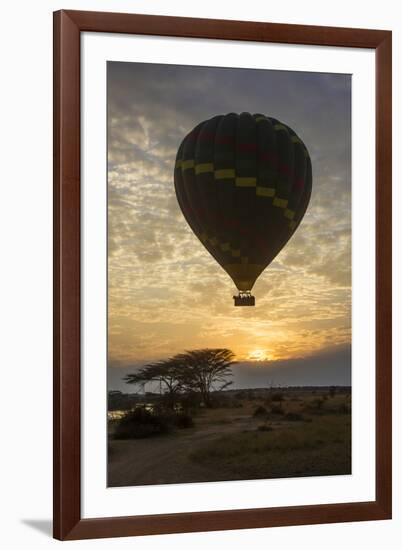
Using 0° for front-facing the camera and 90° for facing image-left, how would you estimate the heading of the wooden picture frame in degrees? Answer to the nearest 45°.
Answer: approximately 315°
